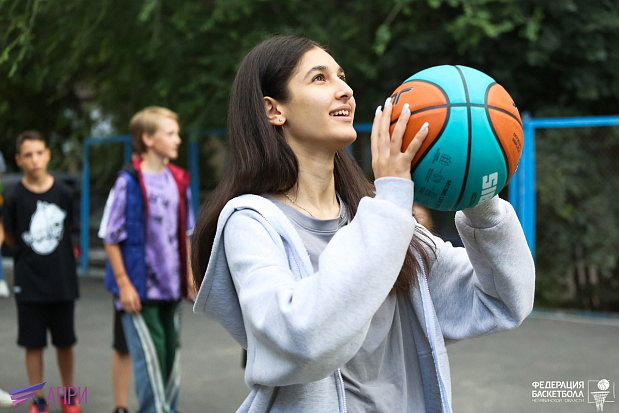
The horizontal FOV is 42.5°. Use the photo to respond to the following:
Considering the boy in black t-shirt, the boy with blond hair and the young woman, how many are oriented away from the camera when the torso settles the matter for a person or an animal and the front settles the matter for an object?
0

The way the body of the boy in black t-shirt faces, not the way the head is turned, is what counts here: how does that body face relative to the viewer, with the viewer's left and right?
facing the viewer

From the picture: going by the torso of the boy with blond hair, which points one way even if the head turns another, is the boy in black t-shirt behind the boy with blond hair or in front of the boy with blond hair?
behind

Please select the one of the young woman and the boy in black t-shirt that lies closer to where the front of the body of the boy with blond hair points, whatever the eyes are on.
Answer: the young woman

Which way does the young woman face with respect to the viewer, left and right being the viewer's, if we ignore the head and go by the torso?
facing the viewer and to the right of the viewer

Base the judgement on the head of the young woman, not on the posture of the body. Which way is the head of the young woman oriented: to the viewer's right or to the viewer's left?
to the viewer's right

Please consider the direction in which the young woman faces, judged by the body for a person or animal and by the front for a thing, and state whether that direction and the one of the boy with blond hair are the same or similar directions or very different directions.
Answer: same or similar directions

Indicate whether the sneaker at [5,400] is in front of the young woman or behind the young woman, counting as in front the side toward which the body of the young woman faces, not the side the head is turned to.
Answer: behind

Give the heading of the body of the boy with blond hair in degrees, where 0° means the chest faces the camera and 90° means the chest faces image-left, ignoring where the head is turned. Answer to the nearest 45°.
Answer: approximately 315°

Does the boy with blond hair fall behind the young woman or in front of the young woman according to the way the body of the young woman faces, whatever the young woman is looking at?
behind

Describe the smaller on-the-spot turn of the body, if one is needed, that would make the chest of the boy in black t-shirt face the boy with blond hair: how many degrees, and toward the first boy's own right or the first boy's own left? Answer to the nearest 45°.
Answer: approximately 45° to the first boy's own left

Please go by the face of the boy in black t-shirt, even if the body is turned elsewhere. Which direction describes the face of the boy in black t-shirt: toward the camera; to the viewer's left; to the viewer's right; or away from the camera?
toward the camera

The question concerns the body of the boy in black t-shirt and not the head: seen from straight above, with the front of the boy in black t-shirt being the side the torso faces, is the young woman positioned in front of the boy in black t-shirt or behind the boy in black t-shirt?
in front
